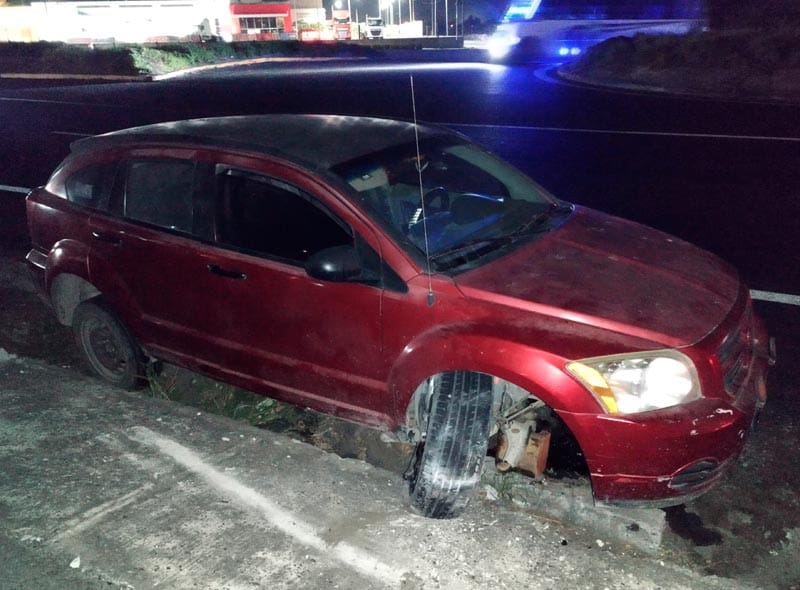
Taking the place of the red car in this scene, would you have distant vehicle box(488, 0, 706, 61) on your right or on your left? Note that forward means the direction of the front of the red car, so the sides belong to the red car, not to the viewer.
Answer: on your left

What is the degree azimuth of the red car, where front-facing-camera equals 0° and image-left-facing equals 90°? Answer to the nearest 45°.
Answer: approximately 315°
